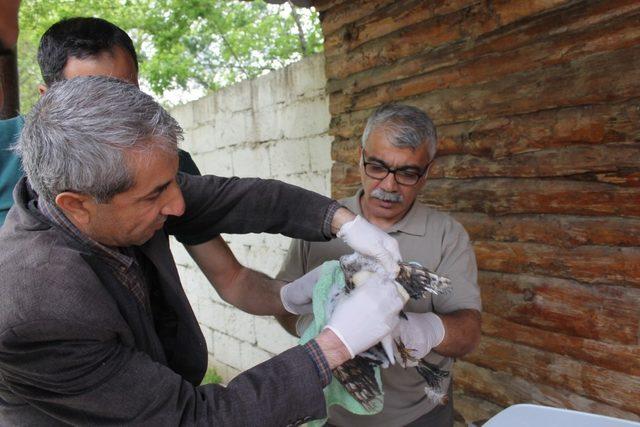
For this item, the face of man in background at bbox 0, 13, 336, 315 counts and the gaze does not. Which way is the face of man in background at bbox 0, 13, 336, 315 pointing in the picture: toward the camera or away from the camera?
toward the camera

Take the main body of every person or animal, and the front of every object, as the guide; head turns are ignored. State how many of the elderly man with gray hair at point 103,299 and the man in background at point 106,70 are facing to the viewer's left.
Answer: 0

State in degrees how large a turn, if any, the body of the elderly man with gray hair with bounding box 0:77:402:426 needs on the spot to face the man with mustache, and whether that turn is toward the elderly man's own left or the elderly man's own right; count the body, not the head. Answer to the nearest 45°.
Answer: approximately 45° to the elderly man's own left

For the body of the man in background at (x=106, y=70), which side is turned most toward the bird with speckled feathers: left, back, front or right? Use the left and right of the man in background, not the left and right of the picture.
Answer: front

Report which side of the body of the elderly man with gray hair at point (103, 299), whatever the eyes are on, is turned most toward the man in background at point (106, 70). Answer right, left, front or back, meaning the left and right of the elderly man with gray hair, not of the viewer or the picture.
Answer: left

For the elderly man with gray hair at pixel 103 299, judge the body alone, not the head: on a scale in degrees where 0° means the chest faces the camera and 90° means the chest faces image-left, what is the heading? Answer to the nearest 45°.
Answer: approximately 270°

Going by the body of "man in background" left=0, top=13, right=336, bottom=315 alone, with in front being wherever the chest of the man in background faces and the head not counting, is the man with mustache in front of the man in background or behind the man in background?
in front

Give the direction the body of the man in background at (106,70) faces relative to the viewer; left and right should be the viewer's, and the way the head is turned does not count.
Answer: facing the viewer and to the right of the viewer

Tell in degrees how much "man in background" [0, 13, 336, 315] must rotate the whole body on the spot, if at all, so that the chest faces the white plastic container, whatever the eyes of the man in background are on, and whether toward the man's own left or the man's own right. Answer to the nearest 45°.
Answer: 0° — they already face it

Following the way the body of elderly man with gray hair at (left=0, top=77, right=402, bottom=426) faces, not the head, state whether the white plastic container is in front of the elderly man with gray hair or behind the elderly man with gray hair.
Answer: in front

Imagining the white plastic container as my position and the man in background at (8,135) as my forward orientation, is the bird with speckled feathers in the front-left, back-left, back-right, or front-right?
front-right

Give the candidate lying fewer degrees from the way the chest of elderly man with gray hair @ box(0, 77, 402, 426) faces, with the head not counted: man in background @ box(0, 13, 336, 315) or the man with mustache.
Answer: the man with mustache

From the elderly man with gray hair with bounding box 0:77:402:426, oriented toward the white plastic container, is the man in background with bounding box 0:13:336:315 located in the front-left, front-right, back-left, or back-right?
back-left
